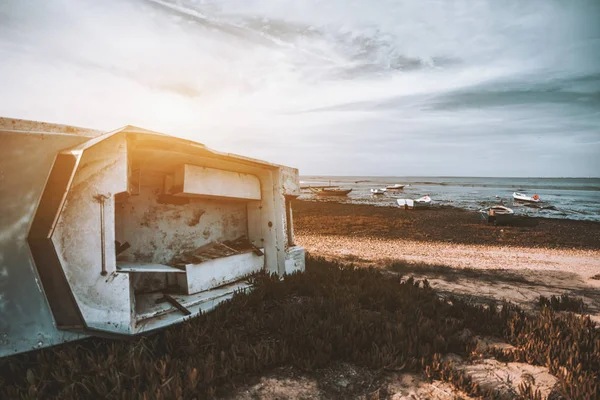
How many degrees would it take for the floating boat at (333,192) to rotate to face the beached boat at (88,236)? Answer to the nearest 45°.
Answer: approximately 90° to its left

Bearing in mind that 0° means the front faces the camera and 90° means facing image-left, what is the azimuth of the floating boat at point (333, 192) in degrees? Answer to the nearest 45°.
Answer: approximately 90°
